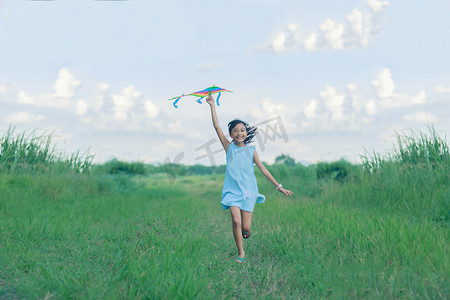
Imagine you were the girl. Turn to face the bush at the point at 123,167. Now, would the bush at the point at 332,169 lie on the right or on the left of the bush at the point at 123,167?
right

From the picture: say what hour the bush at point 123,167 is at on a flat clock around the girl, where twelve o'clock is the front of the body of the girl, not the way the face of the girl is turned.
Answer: The bush is roughly at 5 o'clock from the girl.

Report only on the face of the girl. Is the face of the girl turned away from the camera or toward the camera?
toward the camera

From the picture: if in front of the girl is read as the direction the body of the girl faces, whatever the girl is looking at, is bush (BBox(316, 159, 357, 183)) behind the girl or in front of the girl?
behind

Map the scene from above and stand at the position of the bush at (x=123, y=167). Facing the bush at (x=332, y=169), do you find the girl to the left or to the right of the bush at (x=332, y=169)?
right

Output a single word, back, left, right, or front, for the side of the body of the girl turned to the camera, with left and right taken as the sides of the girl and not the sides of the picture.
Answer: front
